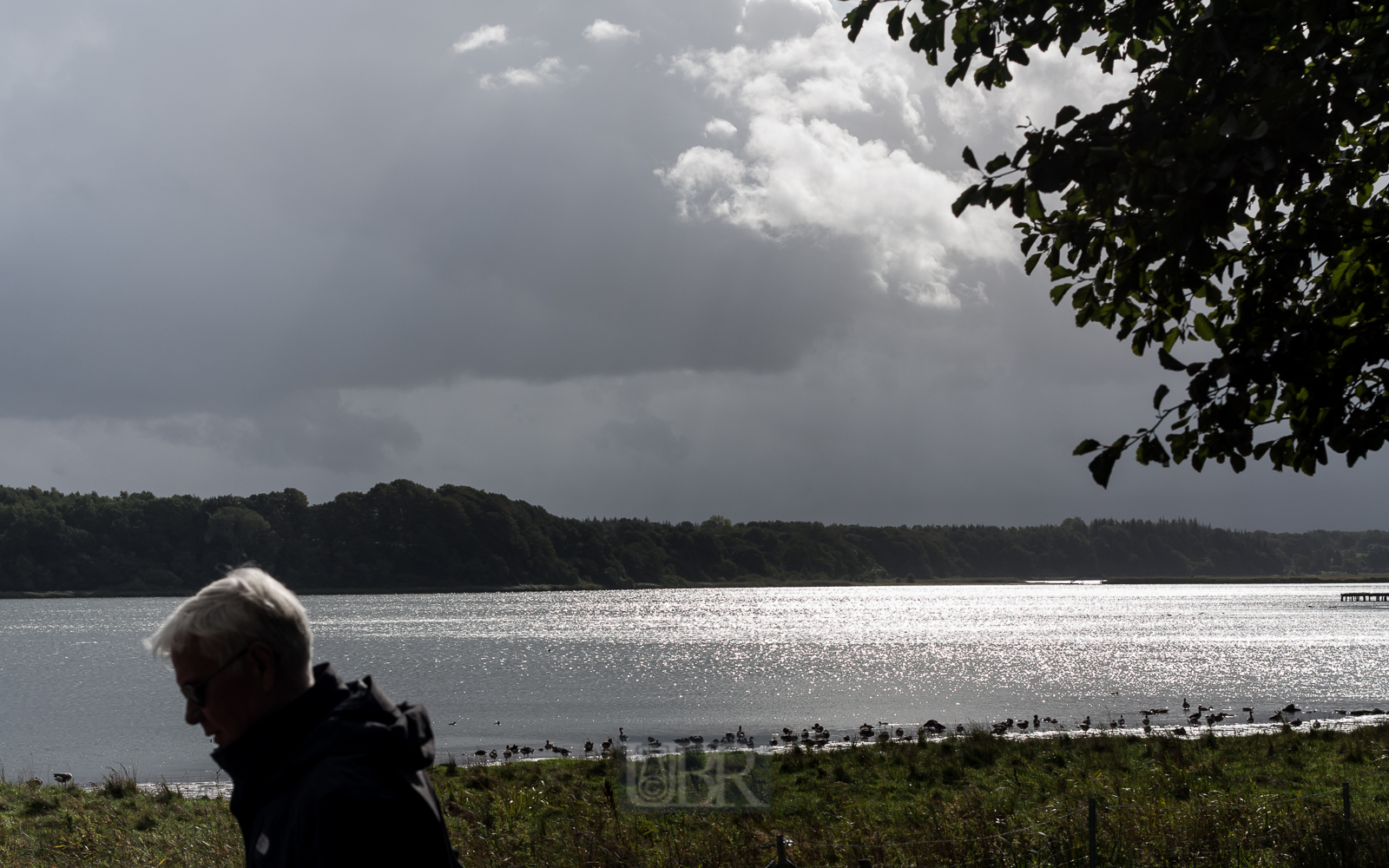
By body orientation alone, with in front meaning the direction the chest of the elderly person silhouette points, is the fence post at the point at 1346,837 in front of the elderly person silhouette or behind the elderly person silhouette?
behind

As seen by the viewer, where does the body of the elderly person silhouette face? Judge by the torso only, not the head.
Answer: to the viewer's left
